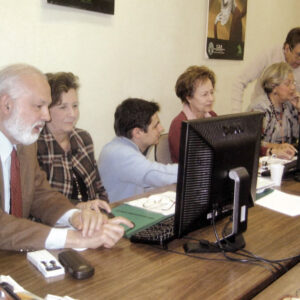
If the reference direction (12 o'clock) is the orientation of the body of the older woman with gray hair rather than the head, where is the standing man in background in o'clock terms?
The standing man in background is roughly at 7 o'clock from the older woman with gray hair.

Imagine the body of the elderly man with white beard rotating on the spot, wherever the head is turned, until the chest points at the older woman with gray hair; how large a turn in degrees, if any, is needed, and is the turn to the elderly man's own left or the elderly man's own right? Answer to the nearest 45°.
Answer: approximately 90° to the elderly man's own left

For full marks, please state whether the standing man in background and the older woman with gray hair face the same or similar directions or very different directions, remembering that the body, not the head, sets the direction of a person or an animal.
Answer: same or similar directions

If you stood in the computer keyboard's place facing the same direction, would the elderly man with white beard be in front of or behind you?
in front

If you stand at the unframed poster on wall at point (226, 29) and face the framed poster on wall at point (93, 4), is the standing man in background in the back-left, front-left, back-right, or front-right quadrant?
back-left

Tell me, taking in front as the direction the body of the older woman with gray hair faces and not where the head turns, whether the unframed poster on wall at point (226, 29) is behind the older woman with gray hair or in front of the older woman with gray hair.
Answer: behind

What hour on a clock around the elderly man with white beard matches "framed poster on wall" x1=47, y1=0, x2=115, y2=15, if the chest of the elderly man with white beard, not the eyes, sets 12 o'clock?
The framed poster on wall is roughly at 8 o'clock from the elderly man with white beard.

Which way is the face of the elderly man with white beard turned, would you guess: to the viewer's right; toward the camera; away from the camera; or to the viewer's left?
to the viewer's right

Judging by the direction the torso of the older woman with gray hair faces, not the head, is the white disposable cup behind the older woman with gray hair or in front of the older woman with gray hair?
in front
